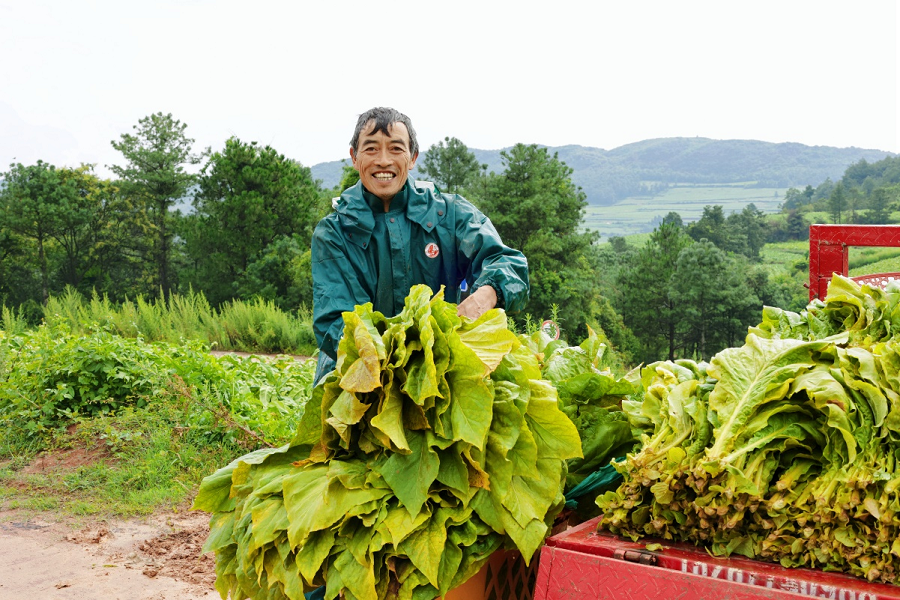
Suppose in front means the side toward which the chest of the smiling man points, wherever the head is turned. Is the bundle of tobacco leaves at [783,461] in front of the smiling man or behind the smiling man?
in front

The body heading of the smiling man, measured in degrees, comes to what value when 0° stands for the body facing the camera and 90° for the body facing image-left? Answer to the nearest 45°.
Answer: approximately 0°

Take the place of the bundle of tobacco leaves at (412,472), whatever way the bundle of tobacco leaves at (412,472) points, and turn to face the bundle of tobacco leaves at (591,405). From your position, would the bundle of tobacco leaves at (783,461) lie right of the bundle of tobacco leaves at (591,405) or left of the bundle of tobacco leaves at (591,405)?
right

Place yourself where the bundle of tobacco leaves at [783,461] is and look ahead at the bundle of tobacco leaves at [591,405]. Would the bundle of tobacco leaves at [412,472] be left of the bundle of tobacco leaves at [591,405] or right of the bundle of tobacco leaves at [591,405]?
left

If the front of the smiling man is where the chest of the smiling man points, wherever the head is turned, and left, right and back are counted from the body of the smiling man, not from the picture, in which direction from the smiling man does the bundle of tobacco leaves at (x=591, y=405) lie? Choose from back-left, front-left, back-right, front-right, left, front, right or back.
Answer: front-left
